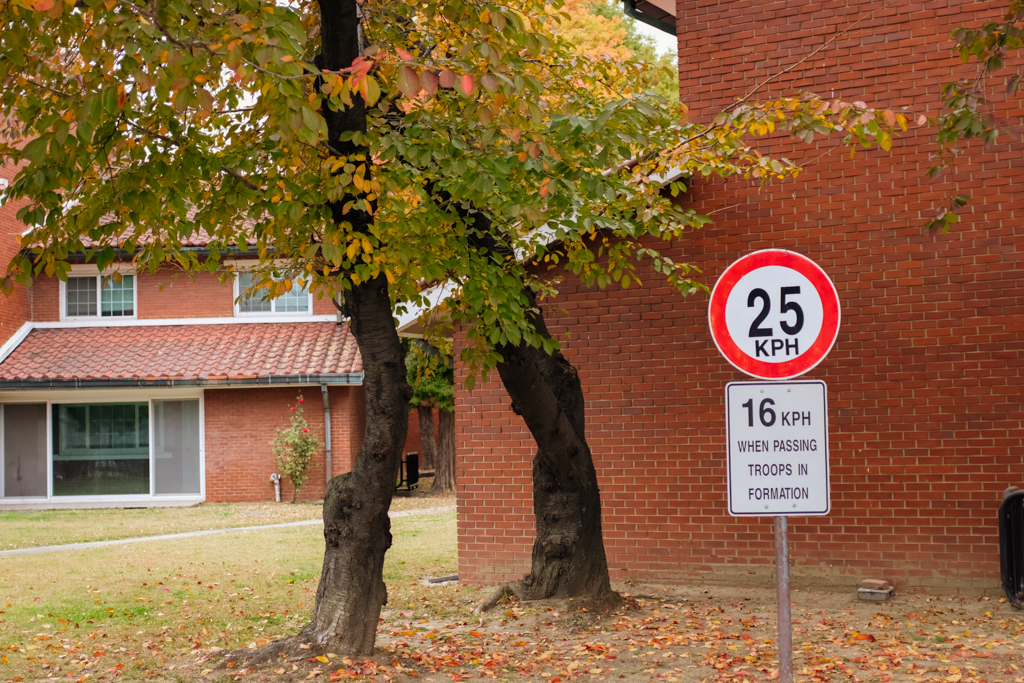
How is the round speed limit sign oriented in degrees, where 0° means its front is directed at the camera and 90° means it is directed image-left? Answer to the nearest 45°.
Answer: approximately 0°

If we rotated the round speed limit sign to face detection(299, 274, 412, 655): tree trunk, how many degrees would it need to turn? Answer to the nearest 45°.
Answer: approximately 135° to its right

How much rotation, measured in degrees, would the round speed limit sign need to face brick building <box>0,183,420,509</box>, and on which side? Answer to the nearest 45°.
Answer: approximately 135° to its right

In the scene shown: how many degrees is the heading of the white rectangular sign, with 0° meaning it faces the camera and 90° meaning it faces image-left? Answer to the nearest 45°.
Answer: approximately 0°

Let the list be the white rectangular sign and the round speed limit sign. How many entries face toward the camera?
2

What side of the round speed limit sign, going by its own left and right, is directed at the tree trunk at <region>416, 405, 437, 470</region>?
back
